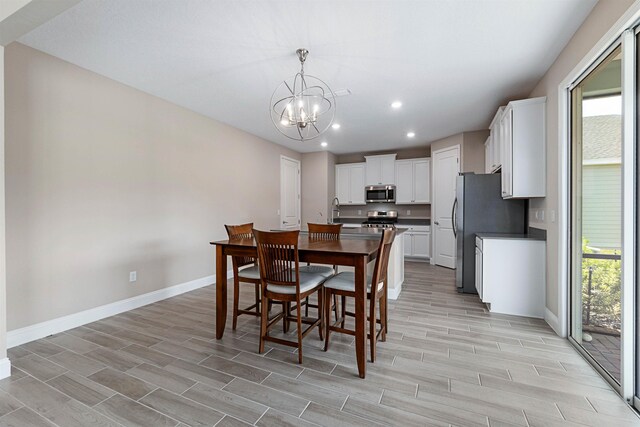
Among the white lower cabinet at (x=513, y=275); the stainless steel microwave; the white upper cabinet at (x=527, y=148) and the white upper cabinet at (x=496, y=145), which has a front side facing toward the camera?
the stainless steel microwave

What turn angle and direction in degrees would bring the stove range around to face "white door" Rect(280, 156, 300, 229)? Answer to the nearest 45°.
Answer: approximately 90° to its right

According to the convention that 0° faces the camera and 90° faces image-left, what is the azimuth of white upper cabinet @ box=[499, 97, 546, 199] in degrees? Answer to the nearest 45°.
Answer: approximately 90°

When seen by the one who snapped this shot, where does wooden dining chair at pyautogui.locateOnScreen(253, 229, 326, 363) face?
facing away from the viewer and to the right of the viewer

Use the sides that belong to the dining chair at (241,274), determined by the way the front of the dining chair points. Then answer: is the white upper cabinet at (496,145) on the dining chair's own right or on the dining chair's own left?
on the dining chair's own left

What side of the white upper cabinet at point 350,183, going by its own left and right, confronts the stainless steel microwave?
left

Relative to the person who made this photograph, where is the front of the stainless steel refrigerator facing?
facing to the left of the viewer

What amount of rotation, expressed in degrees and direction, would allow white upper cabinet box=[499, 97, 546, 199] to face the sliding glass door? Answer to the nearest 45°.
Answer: approximately 135° to its left

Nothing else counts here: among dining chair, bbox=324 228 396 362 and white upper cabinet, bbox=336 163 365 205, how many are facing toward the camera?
1

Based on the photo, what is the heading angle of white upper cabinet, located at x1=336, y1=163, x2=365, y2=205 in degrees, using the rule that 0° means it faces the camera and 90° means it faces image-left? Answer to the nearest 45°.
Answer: approximately 0°
